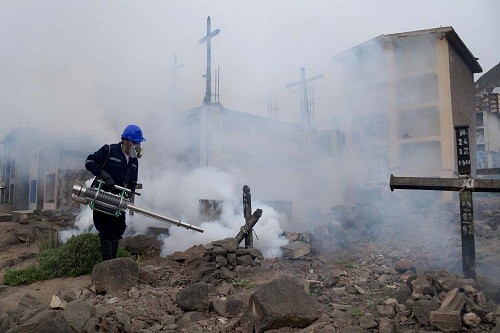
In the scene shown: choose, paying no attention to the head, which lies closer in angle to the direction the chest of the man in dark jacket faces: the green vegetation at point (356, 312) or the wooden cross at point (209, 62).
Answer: the green vegetation

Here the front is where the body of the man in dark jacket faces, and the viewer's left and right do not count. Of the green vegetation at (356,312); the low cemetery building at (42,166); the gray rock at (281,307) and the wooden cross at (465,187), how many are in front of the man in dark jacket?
3

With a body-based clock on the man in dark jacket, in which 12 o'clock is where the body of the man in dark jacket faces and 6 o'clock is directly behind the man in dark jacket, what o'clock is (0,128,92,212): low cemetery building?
The low cemetery building is roughly at 7 o'clock from the man in dark jacket.

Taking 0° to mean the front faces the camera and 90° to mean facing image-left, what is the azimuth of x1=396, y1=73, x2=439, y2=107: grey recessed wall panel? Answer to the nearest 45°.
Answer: approximately 45°

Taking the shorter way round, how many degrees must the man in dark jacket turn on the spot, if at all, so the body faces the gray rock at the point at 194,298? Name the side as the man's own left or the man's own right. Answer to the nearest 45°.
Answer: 0° — they already face it

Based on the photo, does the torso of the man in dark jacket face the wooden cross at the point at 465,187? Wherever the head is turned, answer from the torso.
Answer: yes

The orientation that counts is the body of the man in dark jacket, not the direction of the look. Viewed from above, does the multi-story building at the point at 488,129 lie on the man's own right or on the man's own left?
on the man's own left

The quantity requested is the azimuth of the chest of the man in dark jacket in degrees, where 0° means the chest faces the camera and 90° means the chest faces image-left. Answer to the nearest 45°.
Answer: approximately 315°
